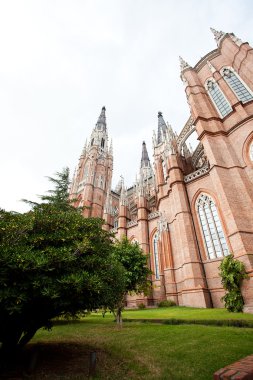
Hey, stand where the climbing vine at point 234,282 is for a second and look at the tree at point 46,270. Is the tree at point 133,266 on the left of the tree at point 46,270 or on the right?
right

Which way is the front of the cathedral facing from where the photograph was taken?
facing away from the viewer and to the left of the viewer

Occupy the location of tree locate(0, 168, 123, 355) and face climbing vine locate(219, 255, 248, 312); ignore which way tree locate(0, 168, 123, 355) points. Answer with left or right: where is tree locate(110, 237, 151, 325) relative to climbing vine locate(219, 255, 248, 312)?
left

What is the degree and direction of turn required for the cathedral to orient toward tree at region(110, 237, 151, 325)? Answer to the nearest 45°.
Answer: approximately 45° to its left

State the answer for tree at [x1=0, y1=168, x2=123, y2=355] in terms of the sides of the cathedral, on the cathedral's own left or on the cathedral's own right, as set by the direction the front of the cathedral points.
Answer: on the cathedral's own left
